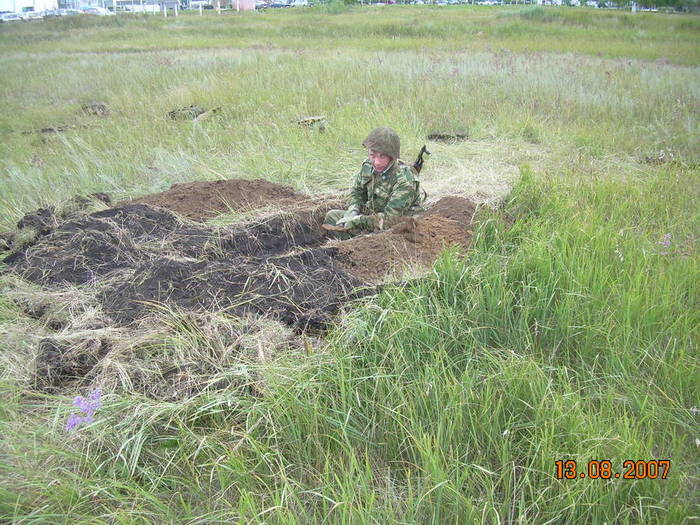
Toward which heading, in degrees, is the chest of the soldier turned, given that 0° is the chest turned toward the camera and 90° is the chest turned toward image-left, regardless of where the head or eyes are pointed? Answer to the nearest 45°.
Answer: approximately 45°

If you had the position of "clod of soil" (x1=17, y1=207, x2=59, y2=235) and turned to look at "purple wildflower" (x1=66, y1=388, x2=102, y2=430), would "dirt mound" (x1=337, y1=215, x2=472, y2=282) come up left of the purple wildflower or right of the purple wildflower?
left

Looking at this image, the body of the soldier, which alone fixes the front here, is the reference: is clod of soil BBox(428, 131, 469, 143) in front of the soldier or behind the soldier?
behind

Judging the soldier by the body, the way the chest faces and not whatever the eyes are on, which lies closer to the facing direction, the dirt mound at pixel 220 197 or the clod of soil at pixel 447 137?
the dirt mound

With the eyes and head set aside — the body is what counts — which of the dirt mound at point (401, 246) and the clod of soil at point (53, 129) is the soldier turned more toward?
the dirt mound

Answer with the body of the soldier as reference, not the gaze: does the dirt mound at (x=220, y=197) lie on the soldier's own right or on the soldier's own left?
on the soldier's own right

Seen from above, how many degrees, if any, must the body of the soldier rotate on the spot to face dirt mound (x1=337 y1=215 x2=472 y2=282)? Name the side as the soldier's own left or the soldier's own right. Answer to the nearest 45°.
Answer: approximately 45° to the soldier's own left
